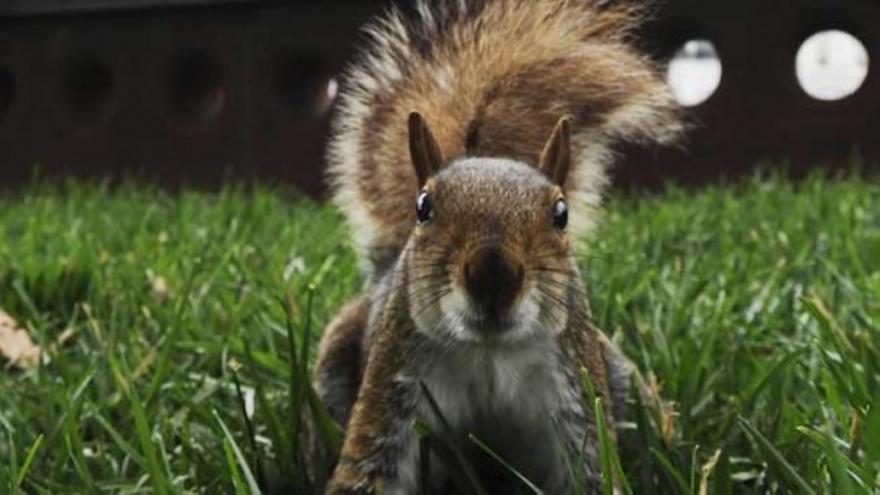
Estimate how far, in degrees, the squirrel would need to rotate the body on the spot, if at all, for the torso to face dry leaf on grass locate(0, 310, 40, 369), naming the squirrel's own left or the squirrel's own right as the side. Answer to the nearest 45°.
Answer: approximately 135° to the squirrel's own right

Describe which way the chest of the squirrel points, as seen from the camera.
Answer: toward the camera
